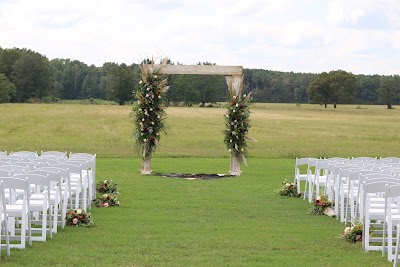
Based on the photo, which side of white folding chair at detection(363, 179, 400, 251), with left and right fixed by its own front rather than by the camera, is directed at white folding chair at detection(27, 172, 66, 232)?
left

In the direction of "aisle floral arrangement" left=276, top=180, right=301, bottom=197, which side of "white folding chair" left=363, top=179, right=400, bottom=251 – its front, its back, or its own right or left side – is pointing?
front

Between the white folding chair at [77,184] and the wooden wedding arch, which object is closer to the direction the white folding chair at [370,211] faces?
the wooden wedding arch

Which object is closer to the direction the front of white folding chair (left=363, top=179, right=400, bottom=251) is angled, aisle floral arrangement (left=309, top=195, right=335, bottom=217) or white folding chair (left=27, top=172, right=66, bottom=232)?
the aisle floral arrangement

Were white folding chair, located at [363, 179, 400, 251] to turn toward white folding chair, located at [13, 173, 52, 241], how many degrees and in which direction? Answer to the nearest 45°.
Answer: approximately 90° to its left

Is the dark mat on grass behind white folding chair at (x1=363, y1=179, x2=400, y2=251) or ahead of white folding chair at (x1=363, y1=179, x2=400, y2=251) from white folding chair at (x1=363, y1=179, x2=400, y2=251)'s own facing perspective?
ahead

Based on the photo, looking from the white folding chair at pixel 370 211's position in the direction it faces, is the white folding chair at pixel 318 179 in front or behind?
in front

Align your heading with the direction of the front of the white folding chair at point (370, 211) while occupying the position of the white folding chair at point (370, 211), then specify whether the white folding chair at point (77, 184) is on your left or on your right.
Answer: on your left

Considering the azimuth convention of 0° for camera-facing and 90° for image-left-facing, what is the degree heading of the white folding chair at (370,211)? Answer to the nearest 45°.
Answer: approximately 180°

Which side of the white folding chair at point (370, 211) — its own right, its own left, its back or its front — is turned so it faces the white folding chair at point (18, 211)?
left

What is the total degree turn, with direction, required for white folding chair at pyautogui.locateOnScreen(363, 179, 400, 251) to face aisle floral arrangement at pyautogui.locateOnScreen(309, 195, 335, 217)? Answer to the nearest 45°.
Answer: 0° — it already faces it

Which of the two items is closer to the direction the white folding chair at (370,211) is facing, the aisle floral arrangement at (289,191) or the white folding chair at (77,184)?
the aisle floral arrangement

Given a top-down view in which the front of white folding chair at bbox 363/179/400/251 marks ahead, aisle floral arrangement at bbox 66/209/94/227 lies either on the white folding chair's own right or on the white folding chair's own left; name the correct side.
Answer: on the white folding chair's own left
